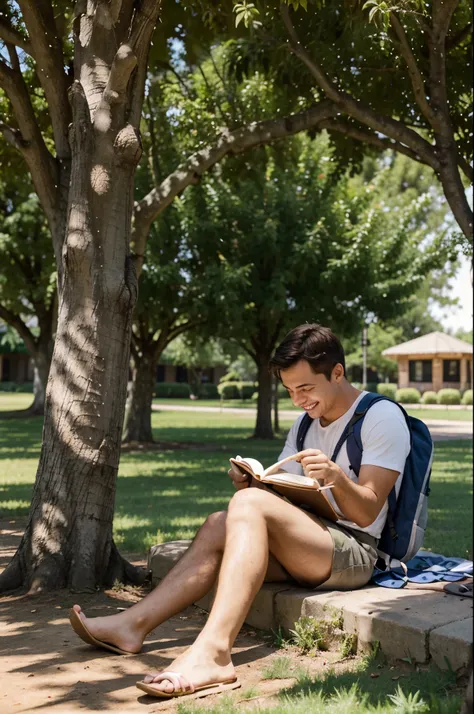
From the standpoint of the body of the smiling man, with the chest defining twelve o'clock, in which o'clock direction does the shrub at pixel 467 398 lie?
The shrub is roughly at 5 o'clock from the smiling man.

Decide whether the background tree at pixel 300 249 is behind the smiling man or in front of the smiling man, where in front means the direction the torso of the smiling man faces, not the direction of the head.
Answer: behind

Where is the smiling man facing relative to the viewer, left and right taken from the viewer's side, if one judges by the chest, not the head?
facing the viewer and to the left of the viewer

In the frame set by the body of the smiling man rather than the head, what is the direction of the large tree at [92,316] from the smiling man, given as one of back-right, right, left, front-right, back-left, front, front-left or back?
right

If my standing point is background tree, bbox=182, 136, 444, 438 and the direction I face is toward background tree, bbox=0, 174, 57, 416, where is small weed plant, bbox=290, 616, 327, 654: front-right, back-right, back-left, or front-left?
back-left

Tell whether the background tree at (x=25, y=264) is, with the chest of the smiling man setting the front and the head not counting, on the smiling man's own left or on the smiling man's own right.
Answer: on the smiling man's own right

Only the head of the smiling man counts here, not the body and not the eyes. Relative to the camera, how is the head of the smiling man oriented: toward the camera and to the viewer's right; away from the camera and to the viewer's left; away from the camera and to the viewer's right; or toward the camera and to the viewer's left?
toward the camera and to the viewer's left

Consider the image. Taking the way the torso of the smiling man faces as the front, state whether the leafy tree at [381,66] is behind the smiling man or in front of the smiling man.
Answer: behind

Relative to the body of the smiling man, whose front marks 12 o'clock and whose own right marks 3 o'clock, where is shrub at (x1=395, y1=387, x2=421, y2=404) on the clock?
The shrub is roughly at 5 o'clock from the smiling man.
